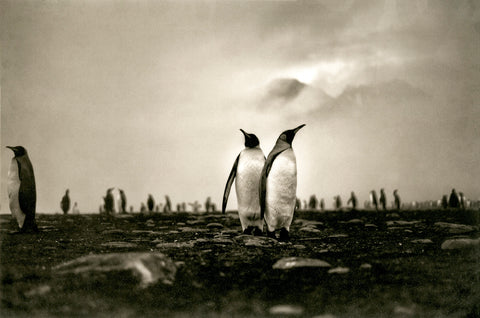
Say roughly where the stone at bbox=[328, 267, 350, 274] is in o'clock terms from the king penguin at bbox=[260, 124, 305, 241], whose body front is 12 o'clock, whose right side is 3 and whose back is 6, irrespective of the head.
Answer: The stone is roughly at 1 o'clock from the king penguin.

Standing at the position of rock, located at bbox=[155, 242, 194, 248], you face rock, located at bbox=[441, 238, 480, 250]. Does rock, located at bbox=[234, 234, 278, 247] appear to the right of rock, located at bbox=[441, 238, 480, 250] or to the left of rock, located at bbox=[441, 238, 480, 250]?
left

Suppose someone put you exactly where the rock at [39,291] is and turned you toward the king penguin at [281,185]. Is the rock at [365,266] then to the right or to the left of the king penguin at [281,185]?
right

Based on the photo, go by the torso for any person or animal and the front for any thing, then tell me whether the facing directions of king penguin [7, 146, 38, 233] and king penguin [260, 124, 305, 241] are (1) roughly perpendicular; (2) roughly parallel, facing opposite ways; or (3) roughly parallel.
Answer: roughly perpendicular

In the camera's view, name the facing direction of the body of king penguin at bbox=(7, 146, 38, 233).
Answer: to the viewer's left

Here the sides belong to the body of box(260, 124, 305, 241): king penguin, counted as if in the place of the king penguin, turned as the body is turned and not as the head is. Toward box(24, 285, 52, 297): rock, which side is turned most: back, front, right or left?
right

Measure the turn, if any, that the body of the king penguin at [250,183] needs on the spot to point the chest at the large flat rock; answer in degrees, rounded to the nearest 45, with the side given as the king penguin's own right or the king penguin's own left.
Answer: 0° — it already faces it

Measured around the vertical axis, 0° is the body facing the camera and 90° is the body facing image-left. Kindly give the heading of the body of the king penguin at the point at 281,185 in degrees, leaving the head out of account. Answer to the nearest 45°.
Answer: approximately 315°

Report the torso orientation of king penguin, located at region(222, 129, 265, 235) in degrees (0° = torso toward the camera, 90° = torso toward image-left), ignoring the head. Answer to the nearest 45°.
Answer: approximately 0°

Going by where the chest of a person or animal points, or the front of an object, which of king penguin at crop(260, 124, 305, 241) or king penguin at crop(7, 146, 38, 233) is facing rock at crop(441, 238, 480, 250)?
king penguin at crop(260, 124, 305, 241)
